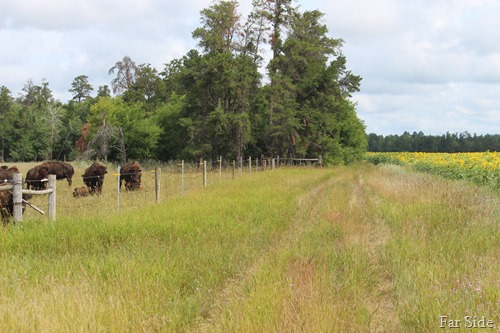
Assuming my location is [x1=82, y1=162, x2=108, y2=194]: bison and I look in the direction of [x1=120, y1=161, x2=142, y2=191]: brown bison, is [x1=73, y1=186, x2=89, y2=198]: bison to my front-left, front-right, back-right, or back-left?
back-right

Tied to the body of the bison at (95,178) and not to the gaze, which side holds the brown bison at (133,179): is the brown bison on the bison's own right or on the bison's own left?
on the bison's own left

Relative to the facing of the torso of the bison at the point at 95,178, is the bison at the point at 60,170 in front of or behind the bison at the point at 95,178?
behind

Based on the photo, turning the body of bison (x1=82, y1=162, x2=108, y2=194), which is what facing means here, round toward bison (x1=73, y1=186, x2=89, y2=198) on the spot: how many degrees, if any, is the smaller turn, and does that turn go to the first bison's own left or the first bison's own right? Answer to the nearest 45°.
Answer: approximately 45° to the first bison's own right

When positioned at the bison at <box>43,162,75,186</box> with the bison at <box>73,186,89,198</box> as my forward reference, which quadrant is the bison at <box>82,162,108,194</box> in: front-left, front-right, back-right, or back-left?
front-left

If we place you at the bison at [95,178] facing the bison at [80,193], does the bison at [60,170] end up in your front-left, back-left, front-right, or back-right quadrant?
back-right

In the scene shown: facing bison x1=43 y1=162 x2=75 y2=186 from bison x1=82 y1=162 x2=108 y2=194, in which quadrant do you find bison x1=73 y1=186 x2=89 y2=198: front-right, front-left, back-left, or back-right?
back-left

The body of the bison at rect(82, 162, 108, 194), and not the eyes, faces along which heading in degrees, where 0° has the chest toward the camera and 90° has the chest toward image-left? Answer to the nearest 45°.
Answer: approximately 315°
